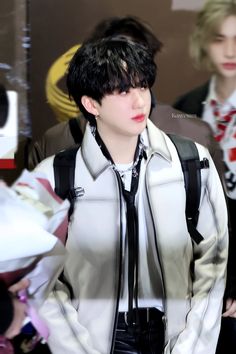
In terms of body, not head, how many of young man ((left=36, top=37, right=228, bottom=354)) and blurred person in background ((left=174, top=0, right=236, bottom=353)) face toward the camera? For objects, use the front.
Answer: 2

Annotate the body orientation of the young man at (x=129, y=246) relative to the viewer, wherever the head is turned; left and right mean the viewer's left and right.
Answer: facing the viewer

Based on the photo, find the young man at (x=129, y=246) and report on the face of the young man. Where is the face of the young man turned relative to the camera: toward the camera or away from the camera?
toward the camera
